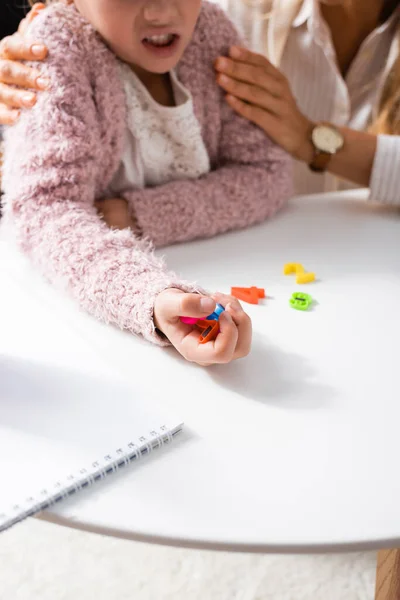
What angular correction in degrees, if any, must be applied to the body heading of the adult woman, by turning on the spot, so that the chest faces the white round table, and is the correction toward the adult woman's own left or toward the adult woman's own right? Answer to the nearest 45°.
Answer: approximately 45° to the adult woman's own left

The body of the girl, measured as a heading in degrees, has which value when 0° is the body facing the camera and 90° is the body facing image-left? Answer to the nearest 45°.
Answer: approximately 315°
